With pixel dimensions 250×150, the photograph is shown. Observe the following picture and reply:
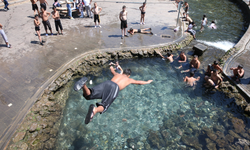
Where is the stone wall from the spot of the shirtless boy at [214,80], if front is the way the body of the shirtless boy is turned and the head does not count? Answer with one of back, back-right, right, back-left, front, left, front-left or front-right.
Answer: front

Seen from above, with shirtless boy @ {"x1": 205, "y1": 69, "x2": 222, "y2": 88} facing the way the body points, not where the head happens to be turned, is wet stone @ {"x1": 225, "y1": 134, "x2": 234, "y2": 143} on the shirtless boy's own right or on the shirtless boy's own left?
on the shirtless boy's own left

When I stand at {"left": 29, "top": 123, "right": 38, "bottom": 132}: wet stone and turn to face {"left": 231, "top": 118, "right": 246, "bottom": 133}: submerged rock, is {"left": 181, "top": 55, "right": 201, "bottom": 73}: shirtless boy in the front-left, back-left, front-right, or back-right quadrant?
front-left

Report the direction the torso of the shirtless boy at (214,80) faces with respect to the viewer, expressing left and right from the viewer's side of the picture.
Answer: facing the viewer and to the left of the viewer

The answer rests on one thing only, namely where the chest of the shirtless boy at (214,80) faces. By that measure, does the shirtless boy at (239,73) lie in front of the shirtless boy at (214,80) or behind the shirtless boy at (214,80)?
behind
